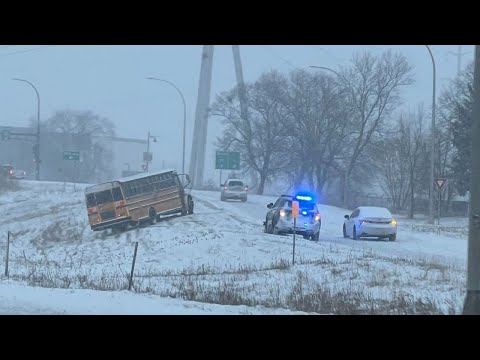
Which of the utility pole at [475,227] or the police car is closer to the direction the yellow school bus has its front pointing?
the police car

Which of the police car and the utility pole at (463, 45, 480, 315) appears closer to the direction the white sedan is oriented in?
the police car

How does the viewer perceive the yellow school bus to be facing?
facing away from the viewer and to the right of the viewer

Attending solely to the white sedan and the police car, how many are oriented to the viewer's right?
0

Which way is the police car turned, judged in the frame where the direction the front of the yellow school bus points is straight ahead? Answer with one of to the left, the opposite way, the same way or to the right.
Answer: to the left

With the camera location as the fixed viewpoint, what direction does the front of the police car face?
facing away from the viewer and to the left of the viewer
